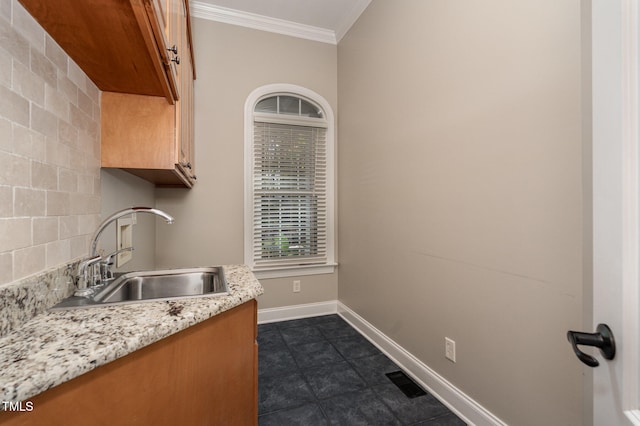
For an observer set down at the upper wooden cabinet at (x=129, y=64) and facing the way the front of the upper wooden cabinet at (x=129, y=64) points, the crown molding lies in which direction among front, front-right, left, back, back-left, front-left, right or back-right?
front-left

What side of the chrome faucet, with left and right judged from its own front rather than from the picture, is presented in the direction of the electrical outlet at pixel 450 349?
front

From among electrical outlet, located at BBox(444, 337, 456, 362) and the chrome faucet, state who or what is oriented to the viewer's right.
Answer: the chrome faucet

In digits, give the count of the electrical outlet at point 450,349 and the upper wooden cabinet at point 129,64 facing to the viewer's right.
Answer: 1

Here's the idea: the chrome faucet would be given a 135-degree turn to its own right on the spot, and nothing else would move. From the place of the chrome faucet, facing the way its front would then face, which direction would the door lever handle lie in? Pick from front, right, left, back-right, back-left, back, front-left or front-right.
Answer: left

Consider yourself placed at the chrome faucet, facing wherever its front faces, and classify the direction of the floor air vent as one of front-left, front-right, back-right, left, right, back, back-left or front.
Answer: front

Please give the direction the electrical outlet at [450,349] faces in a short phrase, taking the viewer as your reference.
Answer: facing the viewer and to the left of the viewer

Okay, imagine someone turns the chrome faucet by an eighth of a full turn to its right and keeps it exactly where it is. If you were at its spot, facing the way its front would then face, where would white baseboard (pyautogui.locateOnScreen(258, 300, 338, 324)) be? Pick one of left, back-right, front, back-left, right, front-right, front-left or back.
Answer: left

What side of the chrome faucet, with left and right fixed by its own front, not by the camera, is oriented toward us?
right

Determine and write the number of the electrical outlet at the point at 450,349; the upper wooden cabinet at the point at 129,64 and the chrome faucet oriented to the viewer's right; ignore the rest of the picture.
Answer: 2

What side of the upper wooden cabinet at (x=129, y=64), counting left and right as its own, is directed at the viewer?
right

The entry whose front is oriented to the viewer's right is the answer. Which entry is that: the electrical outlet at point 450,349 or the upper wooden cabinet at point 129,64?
the upper wooden cabinet

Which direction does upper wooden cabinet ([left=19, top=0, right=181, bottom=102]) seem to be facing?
to the viewer's right

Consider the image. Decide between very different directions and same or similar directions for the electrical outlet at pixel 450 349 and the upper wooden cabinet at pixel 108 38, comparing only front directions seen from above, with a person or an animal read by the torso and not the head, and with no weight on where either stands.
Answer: very different directions
